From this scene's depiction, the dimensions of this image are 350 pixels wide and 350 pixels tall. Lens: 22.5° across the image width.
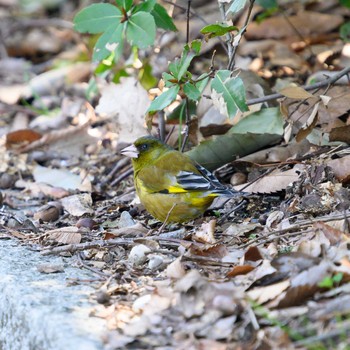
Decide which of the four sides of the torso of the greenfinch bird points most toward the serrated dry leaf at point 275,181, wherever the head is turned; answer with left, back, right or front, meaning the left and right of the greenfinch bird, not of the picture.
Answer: back

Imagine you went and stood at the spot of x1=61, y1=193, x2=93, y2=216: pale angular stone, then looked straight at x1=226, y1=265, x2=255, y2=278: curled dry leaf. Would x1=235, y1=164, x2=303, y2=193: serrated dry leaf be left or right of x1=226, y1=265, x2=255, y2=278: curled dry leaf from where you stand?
left

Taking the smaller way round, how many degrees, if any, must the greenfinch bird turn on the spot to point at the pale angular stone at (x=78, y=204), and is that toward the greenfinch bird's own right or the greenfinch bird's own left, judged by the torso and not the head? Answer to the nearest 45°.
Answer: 0° — it already faces it

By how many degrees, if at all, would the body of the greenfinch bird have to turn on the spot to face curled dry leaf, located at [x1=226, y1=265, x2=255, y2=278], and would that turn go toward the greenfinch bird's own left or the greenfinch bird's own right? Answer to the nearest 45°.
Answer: approximately 90° to the greenfinch bird's own left

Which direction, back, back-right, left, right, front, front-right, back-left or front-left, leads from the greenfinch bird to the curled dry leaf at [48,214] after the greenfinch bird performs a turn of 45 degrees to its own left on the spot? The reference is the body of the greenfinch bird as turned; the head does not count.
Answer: front-right

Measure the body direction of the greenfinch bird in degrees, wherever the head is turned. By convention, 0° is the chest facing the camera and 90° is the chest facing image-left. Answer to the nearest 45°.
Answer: approximately 90°

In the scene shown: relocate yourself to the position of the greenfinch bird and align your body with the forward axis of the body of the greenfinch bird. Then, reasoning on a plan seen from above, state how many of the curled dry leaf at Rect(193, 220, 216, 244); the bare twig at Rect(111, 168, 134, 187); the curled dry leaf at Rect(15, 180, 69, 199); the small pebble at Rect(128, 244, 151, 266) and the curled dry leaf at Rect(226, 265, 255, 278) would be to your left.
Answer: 3

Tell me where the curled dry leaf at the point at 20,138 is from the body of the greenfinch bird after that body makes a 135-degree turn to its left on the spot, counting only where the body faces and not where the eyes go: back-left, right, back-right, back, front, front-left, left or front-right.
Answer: back

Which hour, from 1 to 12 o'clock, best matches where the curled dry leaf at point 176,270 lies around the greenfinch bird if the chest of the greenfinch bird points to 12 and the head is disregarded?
The curled dry leaf is roughly at 9 o'clock from the greenfinch bird.

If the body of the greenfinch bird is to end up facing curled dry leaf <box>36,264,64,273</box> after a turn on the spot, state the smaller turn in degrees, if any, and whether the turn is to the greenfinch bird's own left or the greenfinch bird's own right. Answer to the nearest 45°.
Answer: approximately 45° to the greenfinch bird's own left

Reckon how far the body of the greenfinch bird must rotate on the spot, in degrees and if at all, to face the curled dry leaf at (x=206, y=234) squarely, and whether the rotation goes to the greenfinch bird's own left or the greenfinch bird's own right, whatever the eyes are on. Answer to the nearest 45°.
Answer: approximately 90° to the greenfinch bird's own left

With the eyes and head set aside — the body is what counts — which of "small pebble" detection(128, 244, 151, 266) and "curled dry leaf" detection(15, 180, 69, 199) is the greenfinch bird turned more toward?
the curled dry leaf

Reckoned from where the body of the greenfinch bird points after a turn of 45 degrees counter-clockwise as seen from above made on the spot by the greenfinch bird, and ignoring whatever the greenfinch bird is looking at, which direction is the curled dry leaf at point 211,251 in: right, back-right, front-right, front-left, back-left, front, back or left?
front-left
